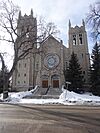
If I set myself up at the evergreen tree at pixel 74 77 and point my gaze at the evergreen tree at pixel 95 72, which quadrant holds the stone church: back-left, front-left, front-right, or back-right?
back-left

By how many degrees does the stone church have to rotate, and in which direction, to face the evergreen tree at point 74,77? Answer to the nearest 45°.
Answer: approximately 45° to its left

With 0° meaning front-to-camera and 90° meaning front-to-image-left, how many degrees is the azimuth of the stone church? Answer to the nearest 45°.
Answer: approximately 0°

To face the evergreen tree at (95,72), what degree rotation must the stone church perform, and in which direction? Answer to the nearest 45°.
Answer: approximately 45° to its left

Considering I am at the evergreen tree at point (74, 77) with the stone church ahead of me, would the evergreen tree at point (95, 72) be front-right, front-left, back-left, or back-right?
back-right
